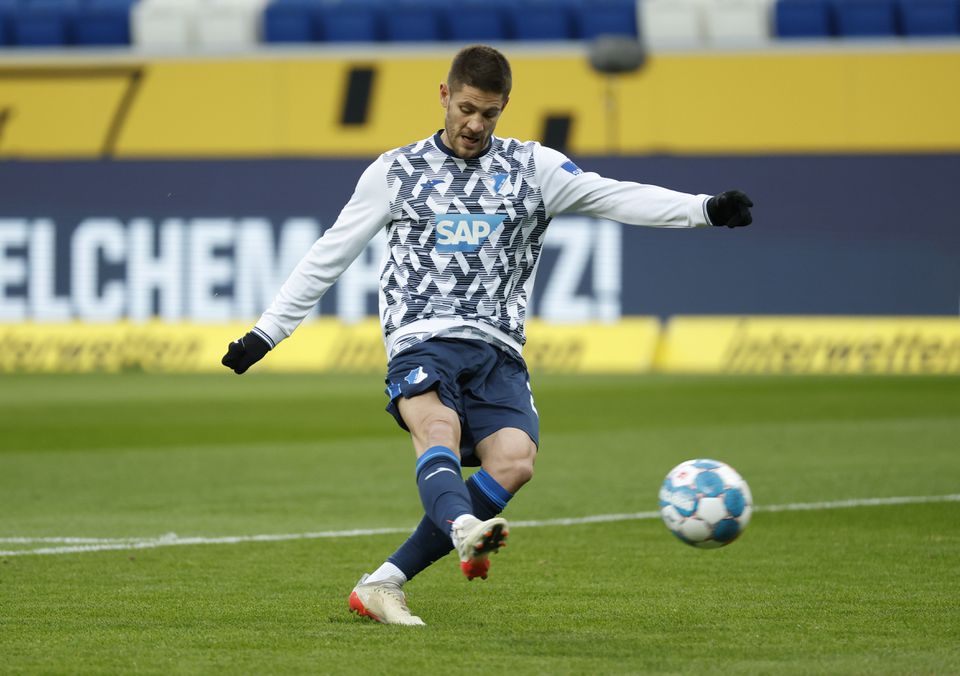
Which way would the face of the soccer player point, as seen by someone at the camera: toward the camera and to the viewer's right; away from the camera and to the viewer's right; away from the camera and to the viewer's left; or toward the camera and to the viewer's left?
toward the camera and to the viewer's right

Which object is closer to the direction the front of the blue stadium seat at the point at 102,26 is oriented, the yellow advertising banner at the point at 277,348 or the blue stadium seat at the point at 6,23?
the yellow advertising banner

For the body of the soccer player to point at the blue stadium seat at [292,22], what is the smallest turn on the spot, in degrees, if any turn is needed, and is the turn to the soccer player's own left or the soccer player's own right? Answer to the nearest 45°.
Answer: approximately 180°

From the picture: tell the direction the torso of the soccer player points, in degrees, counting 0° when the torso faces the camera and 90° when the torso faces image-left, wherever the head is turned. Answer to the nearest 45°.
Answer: approximately 0°

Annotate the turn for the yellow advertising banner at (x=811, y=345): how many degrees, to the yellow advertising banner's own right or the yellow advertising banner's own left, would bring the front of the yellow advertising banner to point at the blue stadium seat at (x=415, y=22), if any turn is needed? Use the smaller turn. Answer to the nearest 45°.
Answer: approximately 135° to the yellow advertising banner's own right

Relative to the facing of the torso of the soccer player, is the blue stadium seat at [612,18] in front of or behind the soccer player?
behind

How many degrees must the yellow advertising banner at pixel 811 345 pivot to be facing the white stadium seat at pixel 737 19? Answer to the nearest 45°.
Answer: approximately 180°

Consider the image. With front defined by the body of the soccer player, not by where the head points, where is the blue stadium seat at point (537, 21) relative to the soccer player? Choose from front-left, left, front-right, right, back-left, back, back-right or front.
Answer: back

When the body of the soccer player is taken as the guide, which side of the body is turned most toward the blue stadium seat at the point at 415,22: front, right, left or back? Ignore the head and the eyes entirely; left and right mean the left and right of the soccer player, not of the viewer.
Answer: back

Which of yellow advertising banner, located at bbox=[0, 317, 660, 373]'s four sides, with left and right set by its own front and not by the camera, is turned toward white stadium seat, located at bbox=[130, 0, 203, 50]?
back

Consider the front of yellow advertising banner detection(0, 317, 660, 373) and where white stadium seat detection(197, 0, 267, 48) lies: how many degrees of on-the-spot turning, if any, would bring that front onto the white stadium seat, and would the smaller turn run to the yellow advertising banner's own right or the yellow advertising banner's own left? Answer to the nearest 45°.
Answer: approximately 180°

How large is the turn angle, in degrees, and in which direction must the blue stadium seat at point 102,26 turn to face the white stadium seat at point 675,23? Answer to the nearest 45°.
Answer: approximately 90° to its left

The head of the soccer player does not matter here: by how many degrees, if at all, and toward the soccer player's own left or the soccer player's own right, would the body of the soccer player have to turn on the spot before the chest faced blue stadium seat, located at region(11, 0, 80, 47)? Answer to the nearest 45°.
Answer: approximately 180°

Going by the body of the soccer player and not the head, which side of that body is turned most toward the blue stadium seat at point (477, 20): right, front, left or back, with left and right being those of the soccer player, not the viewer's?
back
